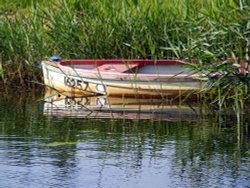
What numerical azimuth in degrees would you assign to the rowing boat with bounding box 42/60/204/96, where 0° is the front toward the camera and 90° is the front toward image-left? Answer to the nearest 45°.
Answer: approximately 90°
